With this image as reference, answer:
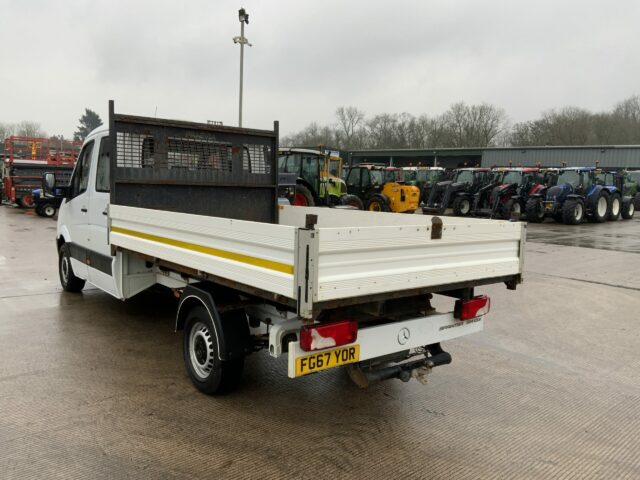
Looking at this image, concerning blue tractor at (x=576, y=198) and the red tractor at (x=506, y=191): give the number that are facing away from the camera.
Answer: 0

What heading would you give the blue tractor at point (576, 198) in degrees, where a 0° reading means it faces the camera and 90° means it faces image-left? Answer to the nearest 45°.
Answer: approximately 45°

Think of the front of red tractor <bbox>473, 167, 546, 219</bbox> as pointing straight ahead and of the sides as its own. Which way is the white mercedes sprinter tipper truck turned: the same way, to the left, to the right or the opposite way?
to the right

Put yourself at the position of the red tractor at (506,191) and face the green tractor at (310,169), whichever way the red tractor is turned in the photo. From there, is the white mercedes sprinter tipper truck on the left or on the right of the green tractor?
left

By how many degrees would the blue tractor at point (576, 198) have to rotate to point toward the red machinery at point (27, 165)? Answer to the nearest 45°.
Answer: approximately 45° to its right

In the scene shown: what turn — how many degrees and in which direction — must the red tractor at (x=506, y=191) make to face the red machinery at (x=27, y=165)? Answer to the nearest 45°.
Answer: approximately 45° to its right

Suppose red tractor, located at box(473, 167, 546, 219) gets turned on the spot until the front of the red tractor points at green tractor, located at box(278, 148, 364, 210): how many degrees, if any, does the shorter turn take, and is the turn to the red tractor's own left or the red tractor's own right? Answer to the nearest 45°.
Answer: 0° — it already faces it

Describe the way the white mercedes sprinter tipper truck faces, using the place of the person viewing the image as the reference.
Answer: facing away from the viewer and to the left of the viewer

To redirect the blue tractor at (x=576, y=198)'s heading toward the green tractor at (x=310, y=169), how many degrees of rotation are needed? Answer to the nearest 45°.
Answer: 0° — it already faces it

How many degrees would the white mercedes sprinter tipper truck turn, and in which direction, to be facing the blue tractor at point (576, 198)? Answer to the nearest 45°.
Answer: approximately 90° to its right

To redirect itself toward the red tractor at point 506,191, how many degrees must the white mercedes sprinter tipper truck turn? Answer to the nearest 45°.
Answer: approximately 90° to its right
